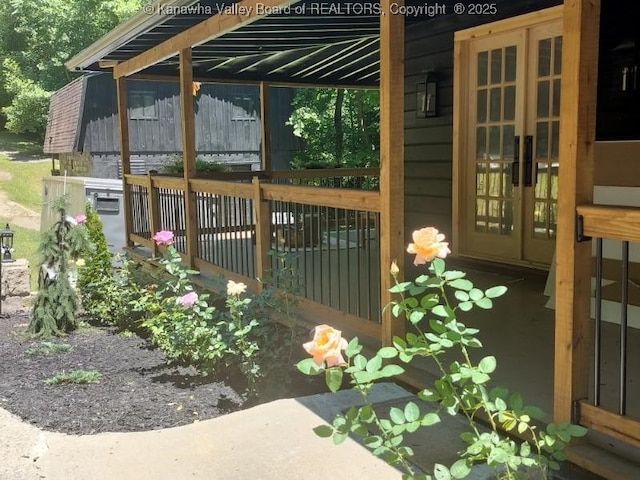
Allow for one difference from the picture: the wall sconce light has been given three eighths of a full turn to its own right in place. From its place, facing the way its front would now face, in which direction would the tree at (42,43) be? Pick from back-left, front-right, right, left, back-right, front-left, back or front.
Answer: front-left

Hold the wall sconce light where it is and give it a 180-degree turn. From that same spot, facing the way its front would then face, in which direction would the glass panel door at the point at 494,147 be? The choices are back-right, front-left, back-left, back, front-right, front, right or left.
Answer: right

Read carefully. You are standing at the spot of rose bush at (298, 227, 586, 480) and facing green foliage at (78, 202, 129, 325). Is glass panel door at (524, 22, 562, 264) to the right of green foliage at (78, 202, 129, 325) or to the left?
right

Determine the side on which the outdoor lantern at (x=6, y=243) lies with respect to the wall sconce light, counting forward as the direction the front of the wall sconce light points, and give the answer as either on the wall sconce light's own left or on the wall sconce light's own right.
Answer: on the wall sconce light's own right

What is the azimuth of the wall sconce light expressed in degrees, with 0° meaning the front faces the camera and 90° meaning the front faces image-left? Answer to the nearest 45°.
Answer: approximately 45°

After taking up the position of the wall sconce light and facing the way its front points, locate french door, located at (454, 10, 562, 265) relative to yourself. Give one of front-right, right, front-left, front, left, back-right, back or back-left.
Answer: left
